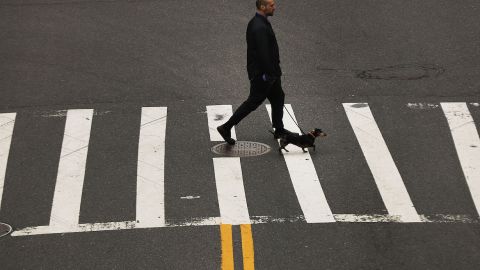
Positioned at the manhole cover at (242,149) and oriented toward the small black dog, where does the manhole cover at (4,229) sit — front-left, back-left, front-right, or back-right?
back-right

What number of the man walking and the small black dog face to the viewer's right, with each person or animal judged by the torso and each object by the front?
2

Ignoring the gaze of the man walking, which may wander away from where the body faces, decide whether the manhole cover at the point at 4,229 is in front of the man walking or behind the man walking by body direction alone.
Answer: behind

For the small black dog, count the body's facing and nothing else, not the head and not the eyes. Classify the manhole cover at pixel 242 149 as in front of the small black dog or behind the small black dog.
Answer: behind

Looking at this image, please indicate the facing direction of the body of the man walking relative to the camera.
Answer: to the viewer's right

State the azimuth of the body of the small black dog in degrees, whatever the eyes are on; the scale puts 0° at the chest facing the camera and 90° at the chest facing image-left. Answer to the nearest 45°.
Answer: approximately 270°

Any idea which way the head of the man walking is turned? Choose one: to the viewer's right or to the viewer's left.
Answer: to the viewer's right
